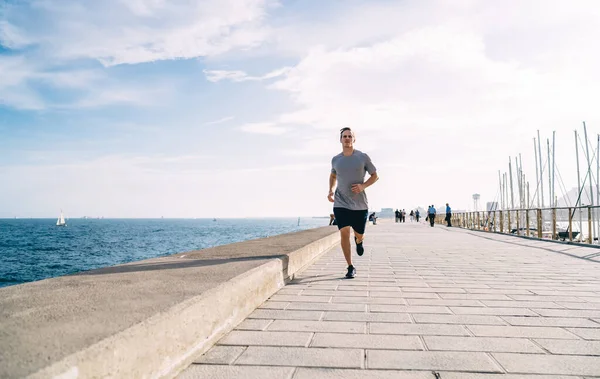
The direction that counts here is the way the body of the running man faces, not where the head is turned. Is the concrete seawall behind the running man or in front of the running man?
in front

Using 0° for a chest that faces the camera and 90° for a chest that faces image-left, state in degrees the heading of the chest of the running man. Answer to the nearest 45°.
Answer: approximately 0°
